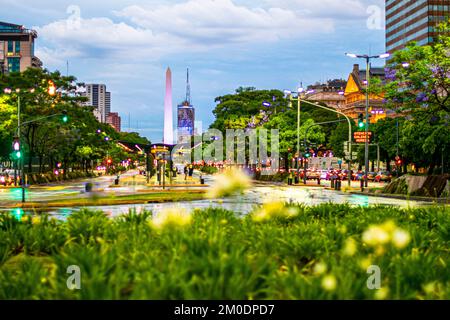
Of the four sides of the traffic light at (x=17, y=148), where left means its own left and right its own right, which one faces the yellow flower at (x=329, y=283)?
front

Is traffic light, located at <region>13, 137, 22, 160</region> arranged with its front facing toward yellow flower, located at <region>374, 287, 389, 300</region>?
yes

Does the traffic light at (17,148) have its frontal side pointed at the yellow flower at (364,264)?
yes

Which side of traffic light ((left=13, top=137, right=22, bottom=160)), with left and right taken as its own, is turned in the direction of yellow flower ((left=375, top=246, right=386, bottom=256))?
front

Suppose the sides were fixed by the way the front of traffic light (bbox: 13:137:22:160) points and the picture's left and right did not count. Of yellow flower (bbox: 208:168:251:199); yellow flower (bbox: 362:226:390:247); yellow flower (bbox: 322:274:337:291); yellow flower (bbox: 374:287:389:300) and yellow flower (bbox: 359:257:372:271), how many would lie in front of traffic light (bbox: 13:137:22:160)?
5

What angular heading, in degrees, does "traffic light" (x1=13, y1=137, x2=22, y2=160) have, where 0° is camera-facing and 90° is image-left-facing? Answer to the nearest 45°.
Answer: approximately 0°

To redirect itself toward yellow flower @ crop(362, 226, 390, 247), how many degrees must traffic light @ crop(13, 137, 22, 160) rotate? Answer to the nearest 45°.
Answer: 0° — it already faces it

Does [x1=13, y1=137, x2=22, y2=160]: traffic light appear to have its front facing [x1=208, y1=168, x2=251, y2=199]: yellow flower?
yes
